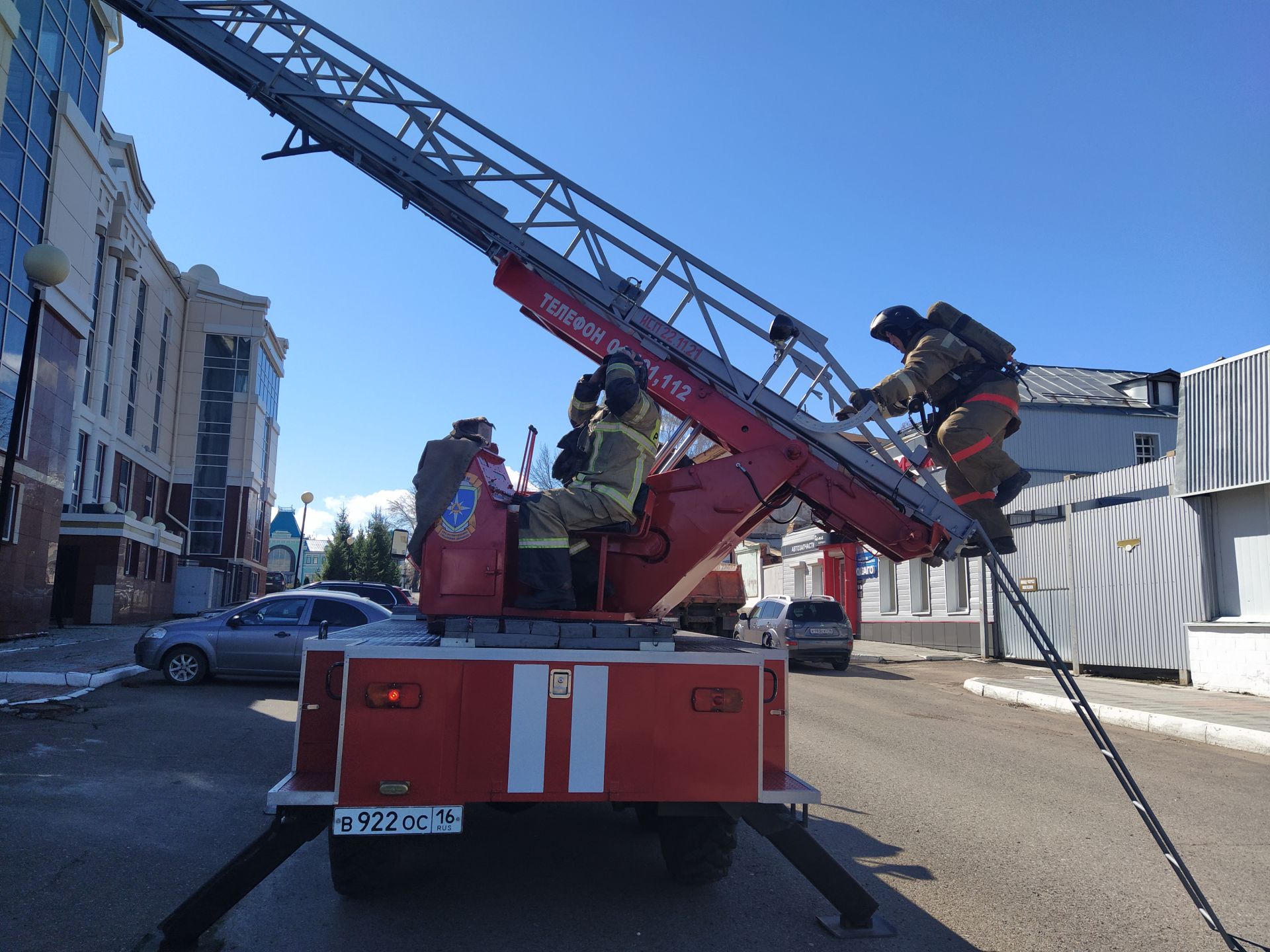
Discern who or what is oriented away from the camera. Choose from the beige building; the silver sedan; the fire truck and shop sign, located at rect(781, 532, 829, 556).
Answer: the fire truck

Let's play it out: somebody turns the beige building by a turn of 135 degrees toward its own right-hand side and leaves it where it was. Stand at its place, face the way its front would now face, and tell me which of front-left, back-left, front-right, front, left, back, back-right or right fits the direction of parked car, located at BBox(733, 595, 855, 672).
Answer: back-left

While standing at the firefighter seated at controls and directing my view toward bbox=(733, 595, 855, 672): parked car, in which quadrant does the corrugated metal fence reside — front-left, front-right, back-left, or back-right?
front-right

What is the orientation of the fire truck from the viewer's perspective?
away from the camera

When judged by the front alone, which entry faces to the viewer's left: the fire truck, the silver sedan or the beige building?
the silver sedan

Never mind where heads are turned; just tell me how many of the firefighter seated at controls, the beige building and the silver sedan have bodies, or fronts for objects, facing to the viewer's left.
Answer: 2

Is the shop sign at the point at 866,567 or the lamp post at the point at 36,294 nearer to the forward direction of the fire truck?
the shop sign

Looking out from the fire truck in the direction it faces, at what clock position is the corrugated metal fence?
The corrugated metal fence is roughly at 1 o'clock from the fire truck.

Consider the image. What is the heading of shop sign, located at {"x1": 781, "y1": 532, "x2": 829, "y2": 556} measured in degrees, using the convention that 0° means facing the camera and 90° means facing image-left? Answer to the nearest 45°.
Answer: approximately 45°

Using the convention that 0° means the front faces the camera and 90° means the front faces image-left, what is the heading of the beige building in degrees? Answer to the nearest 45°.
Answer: approximately 315°

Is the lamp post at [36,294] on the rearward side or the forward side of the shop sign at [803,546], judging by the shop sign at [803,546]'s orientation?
on the forward side

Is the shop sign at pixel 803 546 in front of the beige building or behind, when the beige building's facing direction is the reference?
in front

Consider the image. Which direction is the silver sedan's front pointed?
to the viewer's left

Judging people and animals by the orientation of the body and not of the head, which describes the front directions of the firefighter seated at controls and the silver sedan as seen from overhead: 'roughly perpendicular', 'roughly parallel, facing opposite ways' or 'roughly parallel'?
roughly parallel

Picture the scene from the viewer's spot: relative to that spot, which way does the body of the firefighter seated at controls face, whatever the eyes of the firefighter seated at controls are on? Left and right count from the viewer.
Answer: facing to the left of the viewer
